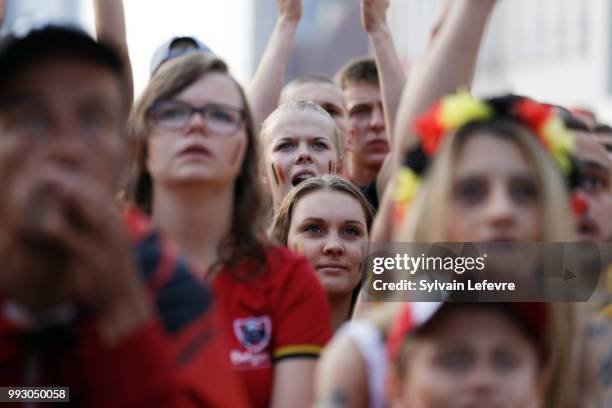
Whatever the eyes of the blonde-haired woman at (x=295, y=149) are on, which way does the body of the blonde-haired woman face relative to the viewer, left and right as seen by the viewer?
facing the viewer

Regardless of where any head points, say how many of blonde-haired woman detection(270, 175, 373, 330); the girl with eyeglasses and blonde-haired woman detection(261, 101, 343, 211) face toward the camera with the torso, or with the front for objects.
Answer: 3

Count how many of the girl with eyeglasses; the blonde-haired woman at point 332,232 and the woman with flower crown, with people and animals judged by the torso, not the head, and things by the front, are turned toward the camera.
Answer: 3

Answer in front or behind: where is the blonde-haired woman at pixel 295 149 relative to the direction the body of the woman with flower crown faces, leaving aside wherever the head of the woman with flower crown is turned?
behind

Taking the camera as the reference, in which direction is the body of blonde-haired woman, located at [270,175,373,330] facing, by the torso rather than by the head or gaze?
toward the camera

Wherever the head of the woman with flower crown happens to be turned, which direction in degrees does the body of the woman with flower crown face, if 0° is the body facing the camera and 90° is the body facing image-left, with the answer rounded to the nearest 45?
approximately 0°

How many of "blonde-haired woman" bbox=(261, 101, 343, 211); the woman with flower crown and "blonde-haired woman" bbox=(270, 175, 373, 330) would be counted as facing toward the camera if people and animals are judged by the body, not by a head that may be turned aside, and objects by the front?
3

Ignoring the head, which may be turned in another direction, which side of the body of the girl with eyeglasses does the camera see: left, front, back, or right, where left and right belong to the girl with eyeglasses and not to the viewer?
front

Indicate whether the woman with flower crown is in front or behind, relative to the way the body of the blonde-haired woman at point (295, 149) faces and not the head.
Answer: in front
